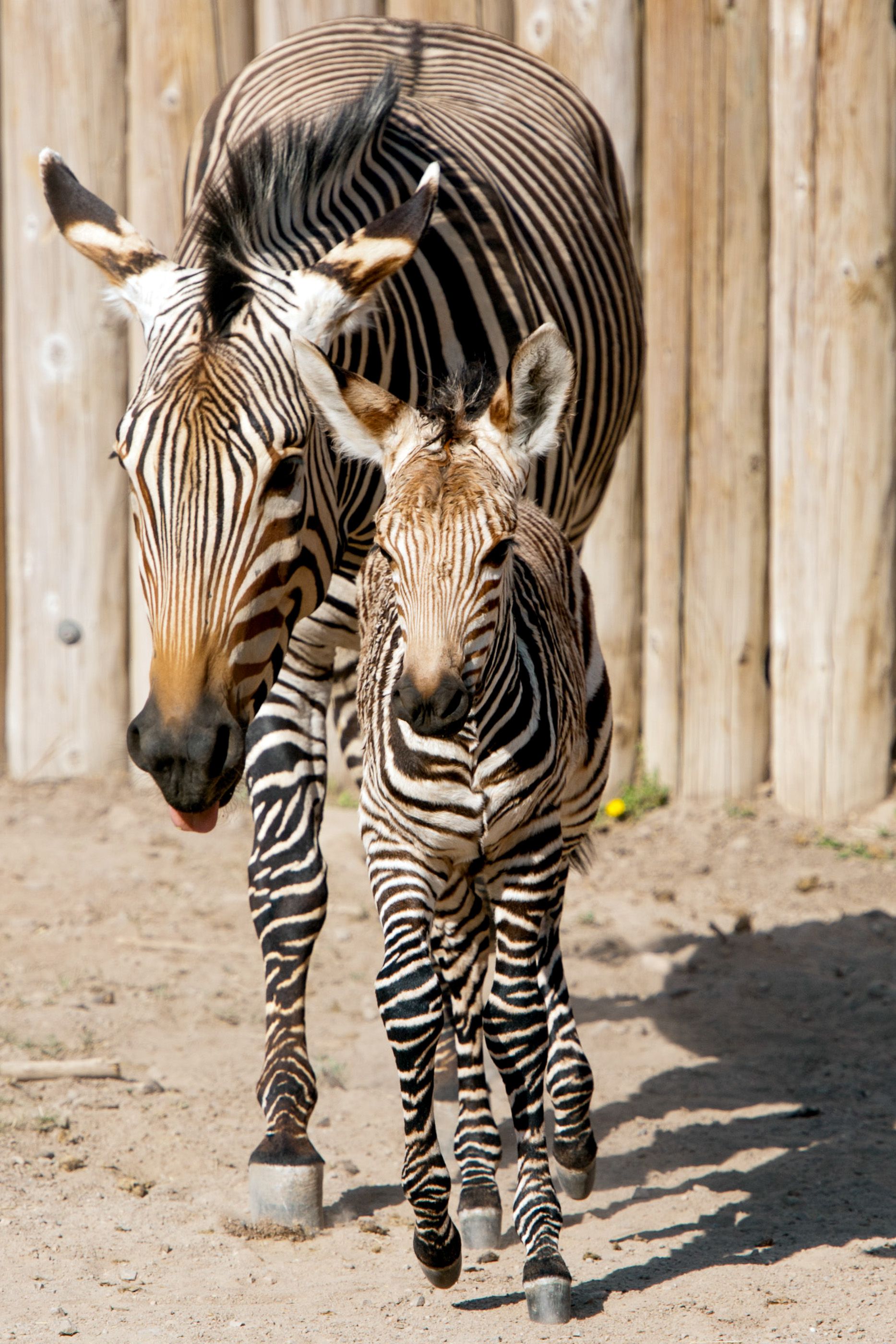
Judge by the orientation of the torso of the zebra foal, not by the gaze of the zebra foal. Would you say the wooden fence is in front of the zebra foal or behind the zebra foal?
behind

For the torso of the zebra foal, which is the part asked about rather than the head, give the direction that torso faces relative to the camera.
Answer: toward the camera
